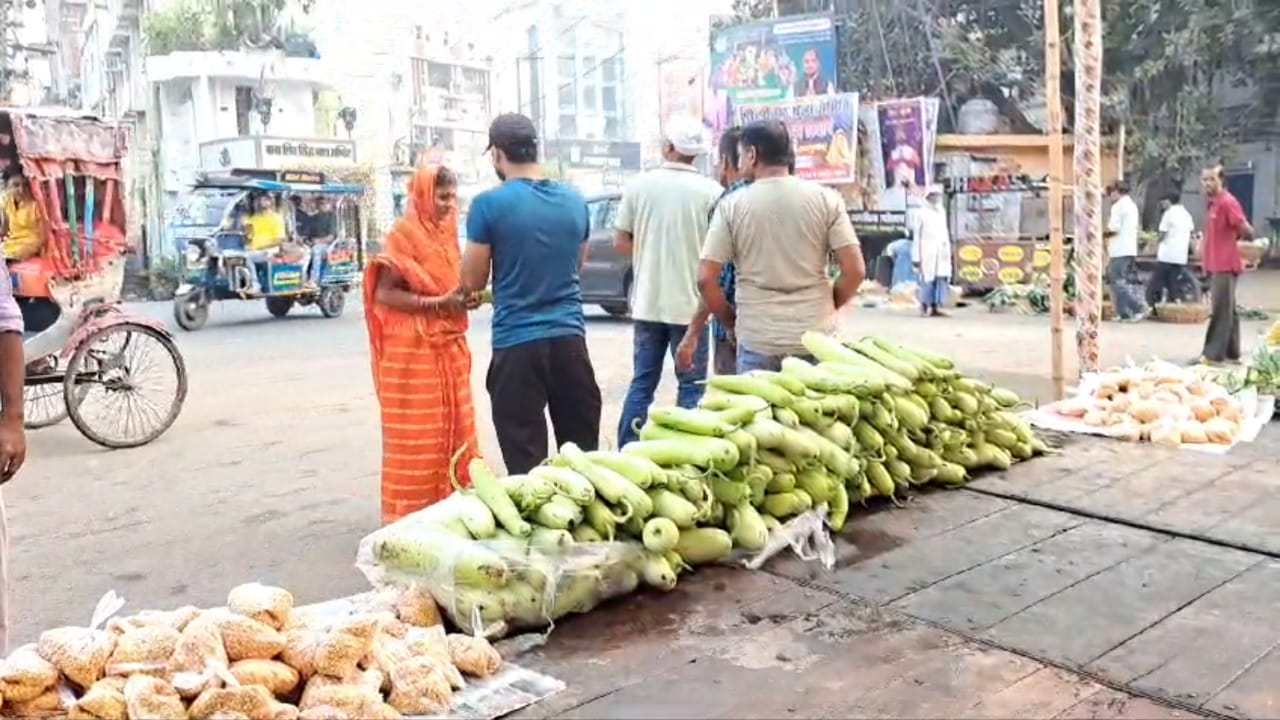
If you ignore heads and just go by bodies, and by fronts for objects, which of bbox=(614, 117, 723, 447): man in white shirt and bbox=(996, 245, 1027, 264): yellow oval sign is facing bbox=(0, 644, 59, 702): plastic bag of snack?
the yellow oval sign

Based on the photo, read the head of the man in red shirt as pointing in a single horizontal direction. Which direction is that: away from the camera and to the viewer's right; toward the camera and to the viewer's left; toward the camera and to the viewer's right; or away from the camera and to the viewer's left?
toward the camera and to the viewer's left

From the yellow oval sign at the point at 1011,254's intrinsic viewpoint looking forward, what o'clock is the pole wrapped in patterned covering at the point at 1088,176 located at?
The pole wrapped in patterned covering is roughly at 12 o'clock from the yellow oval sign.

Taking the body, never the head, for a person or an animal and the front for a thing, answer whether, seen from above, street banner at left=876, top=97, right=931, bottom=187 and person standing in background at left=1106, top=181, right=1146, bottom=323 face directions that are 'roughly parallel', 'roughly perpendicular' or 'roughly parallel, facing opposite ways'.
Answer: roughly perpendicular

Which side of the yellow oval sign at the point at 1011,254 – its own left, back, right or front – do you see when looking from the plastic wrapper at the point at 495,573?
front

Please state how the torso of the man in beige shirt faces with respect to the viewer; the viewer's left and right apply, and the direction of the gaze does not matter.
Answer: facing away from the viewer

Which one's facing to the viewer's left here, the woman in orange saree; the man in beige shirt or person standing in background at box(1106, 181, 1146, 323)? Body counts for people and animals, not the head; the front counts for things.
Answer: the person standing in background

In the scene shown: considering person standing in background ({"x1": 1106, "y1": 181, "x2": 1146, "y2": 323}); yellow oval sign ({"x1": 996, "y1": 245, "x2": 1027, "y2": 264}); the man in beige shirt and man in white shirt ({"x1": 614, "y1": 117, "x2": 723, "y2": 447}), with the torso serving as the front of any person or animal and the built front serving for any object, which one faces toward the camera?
the yellow oval sign

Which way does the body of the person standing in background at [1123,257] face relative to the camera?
to the viewer's left

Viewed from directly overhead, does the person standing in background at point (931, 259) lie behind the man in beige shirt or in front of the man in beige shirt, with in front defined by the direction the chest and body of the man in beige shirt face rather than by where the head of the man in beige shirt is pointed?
in front

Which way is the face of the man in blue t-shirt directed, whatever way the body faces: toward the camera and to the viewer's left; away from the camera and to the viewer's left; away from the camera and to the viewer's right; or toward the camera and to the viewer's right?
away from the camera and to the viewer's left

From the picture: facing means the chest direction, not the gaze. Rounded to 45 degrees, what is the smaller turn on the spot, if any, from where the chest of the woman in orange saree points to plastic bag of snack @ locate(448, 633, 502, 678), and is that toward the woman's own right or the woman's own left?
approximately 45° to the woman's own right

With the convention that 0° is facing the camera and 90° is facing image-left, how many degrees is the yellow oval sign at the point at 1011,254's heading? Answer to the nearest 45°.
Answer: approximately 0°

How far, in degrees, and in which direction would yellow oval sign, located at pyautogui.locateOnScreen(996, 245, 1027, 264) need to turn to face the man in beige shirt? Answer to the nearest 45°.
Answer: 0° — it already faces them
